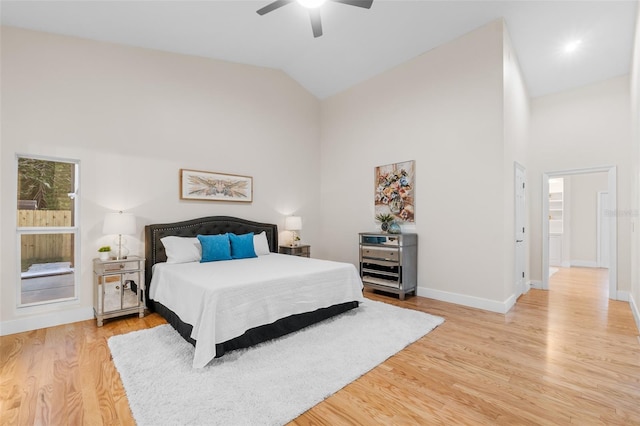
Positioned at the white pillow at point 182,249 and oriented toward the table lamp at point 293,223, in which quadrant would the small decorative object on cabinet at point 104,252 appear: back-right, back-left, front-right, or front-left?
back-left

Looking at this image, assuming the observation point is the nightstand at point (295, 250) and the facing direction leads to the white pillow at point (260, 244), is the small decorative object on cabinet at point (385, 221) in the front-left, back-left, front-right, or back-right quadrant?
back-left

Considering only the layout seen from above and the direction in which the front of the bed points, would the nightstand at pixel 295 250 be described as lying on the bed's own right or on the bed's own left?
on the bed's own left

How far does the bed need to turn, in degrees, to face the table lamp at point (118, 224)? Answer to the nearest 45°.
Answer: approximately 180°

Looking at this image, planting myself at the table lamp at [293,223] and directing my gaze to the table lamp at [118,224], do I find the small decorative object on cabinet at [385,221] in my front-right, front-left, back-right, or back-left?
back-left

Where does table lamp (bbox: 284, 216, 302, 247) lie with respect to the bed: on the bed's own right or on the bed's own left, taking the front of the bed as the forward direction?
on the bed's own left

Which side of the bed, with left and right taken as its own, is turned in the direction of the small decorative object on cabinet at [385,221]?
left

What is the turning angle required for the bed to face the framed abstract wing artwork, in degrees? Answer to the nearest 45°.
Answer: approximately 135° to its left

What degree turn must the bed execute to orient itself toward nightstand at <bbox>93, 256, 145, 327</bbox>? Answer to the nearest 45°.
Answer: approximately 180°

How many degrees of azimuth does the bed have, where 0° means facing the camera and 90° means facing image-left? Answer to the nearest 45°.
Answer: approximately 315°

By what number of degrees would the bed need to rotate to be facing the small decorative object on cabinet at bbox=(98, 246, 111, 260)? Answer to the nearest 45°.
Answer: approximately 180°

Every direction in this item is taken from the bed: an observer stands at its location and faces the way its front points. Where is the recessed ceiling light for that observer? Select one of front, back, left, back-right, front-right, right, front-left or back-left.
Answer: front-left
